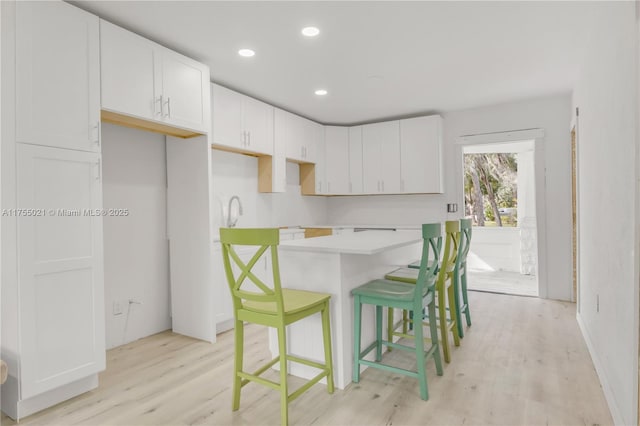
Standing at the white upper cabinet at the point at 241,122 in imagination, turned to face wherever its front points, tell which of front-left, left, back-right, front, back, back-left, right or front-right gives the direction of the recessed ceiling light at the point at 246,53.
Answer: front-right

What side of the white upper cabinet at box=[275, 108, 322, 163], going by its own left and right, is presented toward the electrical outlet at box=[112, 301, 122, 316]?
right

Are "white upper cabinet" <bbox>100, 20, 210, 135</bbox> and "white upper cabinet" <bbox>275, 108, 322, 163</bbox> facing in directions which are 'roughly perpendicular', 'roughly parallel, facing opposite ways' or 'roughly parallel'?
roughly parallel

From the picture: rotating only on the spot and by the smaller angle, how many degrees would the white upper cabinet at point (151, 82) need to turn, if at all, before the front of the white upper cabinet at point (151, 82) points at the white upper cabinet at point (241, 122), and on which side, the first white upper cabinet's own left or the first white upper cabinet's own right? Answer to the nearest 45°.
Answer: approximately 90° to the first white upper cabinet's own left

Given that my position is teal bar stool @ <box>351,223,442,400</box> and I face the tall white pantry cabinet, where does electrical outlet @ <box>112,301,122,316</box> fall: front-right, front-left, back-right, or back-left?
front-right

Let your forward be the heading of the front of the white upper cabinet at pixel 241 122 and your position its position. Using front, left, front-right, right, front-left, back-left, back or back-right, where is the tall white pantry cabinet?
right

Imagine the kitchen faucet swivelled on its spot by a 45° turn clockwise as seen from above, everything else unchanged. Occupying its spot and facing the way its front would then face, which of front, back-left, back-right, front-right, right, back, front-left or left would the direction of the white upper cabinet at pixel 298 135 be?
back-left

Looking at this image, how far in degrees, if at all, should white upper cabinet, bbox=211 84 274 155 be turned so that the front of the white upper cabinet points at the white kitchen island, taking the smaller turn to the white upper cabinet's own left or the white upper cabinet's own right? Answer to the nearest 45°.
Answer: approximately 45° to the white upper cabinet's own right

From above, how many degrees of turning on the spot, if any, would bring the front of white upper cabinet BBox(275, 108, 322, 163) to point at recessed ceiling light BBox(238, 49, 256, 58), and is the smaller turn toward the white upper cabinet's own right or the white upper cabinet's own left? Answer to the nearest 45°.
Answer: approximately 45° to the white upper cabinet's own right

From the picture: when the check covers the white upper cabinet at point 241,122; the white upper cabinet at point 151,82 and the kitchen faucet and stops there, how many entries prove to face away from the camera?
0

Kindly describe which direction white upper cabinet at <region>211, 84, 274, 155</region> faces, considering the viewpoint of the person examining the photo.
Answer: facing the viewer and to the right of the viewer

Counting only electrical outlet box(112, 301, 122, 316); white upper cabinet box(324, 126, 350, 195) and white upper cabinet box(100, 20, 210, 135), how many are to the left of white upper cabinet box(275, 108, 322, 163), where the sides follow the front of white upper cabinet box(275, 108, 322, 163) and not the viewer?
1
